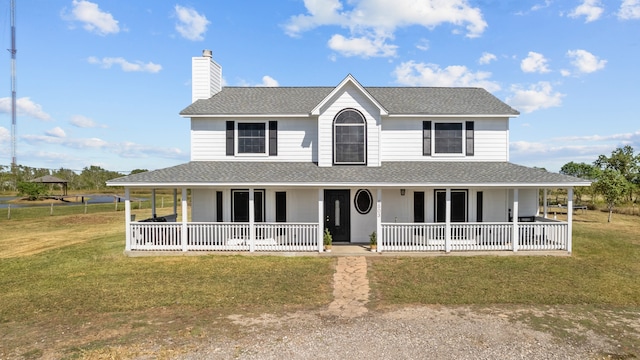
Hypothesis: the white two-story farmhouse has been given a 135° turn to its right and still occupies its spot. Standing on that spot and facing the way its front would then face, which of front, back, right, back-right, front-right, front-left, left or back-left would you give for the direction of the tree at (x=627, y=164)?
right

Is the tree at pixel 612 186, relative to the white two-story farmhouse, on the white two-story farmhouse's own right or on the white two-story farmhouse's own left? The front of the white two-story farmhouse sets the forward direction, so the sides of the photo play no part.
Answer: on the white two-story farmhouse's own left

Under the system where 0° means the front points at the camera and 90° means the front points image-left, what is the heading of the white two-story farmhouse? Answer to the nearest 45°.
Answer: approximately 0°
